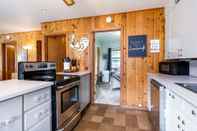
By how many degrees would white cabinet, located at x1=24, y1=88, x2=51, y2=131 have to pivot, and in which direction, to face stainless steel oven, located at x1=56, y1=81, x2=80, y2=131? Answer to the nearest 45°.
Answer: approximately 90° to its left

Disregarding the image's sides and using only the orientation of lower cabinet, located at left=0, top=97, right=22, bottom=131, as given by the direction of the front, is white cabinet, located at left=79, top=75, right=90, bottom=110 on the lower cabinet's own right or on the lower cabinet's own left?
on the lower cabinet's own left

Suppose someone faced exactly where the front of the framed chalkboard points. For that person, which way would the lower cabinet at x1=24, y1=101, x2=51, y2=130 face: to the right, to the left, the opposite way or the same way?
to the left

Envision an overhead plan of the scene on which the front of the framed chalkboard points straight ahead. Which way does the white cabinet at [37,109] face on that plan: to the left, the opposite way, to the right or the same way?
to the left

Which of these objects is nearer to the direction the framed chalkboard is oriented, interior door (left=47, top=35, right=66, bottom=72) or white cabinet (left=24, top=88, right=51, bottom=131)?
the white cabinet

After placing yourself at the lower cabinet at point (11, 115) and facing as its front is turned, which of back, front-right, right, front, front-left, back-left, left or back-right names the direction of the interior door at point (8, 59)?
back-left

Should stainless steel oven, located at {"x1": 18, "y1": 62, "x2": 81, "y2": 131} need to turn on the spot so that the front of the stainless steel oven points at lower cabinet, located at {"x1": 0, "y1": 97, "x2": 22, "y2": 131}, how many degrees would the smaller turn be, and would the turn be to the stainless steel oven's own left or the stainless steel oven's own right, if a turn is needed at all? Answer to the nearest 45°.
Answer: approximately 90° to the stainless steel oven's own right

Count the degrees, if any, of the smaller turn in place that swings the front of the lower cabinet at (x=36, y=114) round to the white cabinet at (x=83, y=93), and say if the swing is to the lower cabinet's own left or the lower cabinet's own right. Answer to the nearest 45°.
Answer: approximately 90° to the lower cabinet's own left

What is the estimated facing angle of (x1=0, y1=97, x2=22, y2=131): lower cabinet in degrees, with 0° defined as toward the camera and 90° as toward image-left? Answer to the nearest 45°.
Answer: approximately 315°
